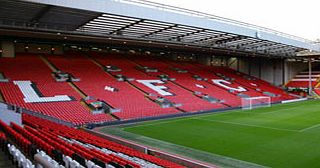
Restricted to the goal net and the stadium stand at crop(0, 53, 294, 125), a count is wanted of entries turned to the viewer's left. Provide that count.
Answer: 0

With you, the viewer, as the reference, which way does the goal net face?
facing the viewer and to the right of the viewer

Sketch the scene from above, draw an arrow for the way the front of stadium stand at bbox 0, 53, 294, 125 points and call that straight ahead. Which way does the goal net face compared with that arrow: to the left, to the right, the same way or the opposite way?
the same way
